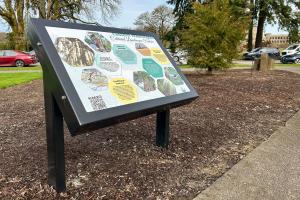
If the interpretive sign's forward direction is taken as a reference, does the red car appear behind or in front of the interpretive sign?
behind

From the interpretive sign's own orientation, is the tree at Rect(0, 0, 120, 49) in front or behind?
behind

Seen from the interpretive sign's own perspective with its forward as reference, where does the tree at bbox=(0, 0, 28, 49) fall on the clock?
The tree is roughly at 7 o'clock from the interpretive sign.

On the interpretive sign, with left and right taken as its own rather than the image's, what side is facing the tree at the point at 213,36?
left

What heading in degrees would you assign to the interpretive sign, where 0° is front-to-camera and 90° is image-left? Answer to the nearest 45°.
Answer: approximately 315°

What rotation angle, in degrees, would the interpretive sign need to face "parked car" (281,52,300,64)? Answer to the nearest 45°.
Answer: approximately 90° to its left
